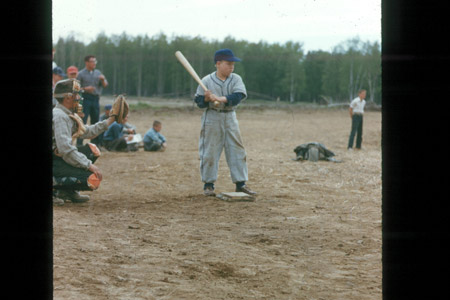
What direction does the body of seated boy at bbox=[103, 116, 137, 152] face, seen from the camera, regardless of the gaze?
to the viewer's right

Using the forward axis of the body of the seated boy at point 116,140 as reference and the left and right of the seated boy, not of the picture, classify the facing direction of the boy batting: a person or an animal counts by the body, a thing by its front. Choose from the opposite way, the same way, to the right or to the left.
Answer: to the right

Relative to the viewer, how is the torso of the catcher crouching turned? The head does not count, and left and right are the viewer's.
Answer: facing to the right of the viewer

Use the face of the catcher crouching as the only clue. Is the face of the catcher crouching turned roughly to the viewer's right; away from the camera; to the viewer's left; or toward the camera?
to the viewer's right

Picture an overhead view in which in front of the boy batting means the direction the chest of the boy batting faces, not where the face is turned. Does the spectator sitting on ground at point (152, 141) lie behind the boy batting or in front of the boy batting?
behind

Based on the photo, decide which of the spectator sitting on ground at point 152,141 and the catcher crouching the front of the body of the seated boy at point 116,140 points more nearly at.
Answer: the spectator sitting on ground

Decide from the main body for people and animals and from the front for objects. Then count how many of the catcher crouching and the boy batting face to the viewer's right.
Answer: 1

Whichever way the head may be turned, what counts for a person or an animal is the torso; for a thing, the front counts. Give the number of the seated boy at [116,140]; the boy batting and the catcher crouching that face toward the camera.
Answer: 1

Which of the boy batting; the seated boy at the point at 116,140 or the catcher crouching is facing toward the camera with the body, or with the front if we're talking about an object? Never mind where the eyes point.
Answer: the boy batting

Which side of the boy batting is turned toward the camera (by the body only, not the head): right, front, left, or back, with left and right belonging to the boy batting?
front

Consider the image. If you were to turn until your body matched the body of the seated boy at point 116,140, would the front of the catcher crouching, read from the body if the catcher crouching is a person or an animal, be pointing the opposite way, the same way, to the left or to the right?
the same way
